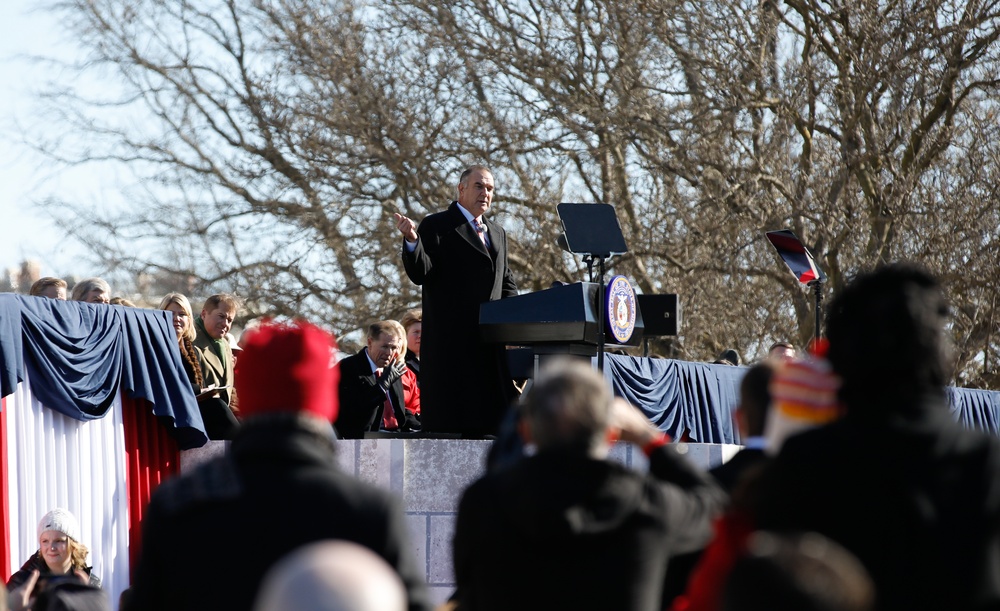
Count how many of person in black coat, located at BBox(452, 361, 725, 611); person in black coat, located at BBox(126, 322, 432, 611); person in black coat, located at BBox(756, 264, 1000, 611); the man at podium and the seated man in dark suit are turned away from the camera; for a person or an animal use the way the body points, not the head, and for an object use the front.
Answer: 3

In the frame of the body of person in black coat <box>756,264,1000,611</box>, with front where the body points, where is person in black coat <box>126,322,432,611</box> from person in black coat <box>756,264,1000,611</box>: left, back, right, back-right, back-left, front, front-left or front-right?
left

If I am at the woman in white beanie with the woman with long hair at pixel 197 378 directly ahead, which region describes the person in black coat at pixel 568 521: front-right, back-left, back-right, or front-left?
back-right

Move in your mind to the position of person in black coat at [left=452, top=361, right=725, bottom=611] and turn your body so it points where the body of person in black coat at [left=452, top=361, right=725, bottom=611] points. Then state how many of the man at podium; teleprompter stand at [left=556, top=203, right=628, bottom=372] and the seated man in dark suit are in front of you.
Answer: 3

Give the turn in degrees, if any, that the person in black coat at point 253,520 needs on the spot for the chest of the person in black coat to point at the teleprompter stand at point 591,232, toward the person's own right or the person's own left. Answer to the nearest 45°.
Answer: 0° — they already face it

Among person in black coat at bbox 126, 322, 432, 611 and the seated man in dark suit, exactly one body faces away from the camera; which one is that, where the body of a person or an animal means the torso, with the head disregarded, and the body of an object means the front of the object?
the person in black coat

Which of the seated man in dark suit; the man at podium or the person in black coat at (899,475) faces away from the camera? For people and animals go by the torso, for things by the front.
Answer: the person in black coat

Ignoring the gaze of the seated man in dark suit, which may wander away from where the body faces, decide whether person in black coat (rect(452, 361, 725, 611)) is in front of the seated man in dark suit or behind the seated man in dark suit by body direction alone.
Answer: in front

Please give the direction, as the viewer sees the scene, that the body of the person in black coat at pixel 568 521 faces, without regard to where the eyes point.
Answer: away from the camera

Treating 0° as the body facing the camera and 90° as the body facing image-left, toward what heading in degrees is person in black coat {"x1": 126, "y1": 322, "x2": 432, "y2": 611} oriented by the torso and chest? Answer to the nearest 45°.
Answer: approximately 180°

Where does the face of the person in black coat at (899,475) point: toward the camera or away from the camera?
away from the camera

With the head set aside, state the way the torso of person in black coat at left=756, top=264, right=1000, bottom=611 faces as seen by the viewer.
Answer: away from the camera

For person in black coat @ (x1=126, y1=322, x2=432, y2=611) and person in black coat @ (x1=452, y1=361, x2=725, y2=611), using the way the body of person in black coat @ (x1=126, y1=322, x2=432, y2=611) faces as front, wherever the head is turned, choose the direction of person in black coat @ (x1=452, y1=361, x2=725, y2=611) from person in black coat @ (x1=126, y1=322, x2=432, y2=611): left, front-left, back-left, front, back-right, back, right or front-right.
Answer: right

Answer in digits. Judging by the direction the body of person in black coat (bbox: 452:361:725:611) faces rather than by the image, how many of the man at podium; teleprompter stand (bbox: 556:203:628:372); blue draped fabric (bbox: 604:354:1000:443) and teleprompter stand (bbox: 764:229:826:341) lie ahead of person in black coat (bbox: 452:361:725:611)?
4

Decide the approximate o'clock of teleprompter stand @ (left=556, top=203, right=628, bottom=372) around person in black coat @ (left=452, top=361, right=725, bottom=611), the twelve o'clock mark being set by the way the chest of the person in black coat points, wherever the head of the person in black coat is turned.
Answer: The teleprompter stand is roughly at 12 o'clock from the person in black coat.

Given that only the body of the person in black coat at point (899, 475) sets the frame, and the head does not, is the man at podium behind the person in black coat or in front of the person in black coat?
in front
